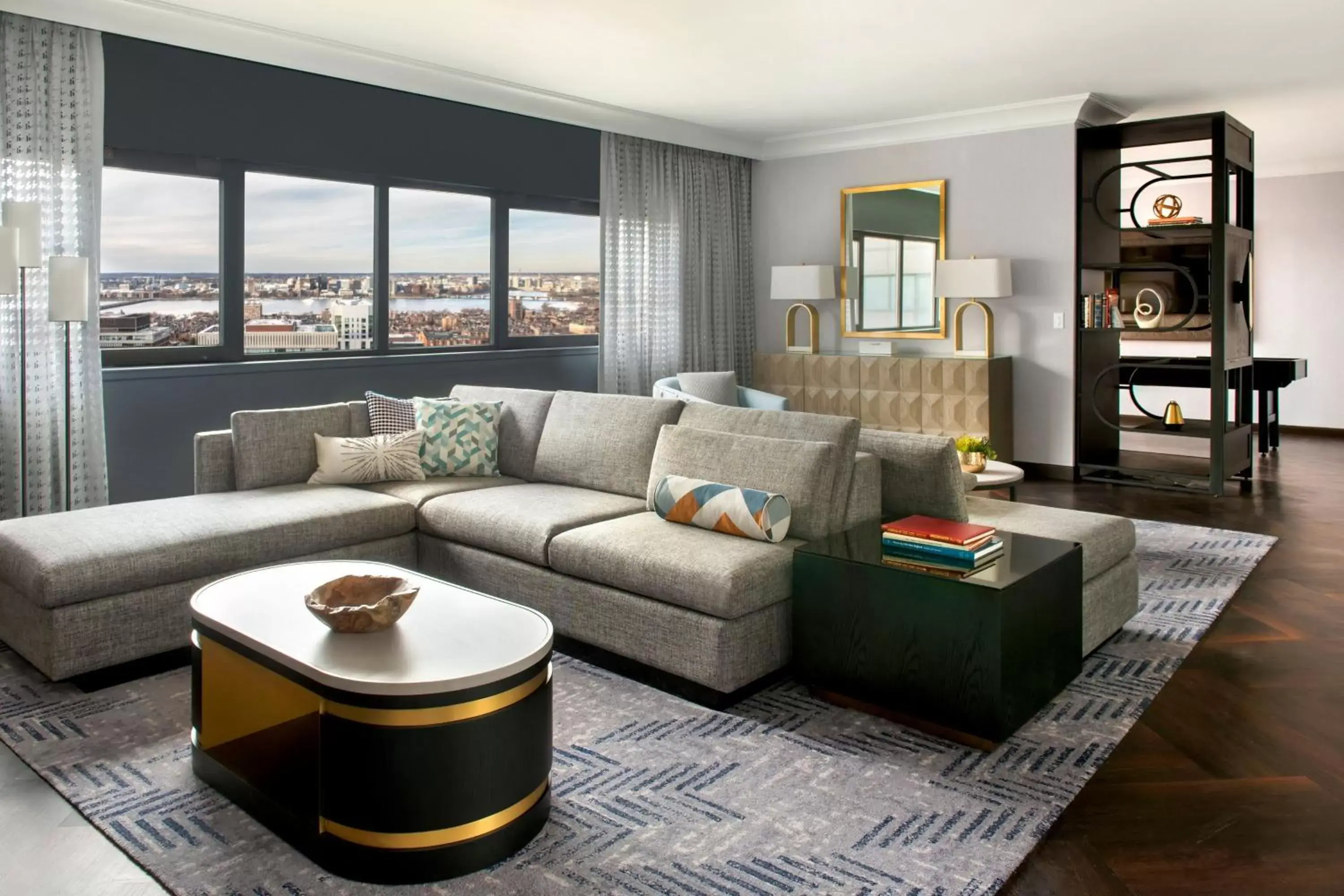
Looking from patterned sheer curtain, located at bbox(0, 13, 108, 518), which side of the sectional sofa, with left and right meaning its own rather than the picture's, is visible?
right

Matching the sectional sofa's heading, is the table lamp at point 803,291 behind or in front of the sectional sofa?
behind

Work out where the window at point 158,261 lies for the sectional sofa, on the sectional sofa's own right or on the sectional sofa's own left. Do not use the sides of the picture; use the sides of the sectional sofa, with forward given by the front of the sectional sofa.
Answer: on the sectional sofa's own right

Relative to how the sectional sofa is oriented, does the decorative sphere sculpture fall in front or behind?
behind

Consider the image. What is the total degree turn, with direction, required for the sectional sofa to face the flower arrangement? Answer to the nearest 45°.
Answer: approximately 180°

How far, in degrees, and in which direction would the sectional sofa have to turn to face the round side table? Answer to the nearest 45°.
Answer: approximately 180°

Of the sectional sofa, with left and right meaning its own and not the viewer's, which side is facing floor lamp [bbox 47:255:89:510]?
right

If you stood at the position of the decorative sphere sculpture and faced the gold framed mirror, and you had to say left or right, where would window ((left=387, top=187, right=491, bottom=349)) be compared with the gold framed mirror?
left

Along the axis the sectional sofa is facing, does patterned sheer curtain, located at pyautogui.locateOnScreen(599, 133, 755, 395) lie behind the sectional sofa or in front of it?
behind

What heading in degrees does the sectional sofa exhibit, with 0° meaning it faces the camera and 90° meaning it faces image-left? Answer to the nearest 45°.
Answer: approximately 45°
